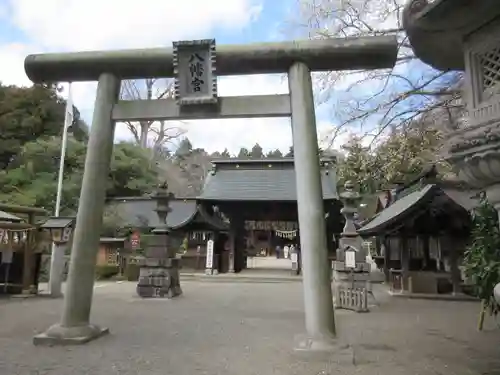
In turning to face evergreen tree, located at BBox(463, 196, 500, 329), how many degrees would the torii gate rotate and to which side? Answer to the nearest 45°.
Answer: approximately 90° to its left

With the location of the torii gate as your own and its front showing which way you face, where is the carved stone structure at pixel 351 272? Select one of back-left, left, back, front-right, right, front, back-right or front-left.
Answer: back-left

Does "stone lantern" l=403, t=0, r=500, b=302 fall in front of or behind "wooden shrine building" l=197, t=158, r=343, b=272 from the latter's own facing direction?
in front

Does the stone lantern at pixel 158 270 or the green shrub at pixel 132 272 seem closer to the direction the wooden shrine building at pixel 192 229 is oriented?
the stone lantern

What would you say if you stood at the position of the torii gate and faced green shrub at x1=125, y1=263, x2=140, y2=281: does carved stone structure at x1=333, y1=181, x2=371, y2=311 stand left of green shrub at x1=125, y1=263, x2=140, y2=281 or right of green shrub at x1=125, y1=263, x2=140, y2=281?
right

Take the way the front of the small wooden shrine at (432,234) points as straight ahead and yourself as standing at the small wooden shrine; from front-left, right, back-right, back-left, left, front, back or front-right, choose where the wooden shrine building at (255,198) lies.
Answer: right

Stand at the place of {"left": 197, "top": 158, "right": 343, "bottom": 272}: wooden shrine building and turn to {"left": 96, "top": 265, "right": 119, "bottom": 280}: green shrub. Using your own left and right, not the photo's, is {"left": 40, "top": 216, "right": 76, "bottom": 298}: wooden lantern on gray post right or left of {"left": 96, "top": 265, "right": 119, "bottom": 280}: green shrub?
left

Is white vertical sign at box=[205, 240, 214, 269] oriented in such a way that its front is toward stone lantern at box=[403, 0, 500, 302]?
yes

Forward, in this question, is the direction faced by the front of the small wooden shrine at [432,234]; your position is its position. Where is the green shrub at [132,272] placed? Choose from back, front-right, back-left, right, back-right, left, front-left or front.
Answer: front-right

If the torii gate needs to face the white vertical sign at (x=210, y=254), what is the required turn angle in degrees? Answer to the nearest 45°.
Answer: approximately 180°

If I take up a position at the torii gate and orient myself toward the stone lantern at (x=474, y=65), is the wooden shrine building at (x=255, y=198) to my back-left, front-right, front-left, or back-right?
back-left

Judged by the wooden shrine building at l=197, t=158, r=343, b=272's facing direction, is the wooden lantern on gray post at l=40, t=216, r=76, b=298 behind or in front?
in front
